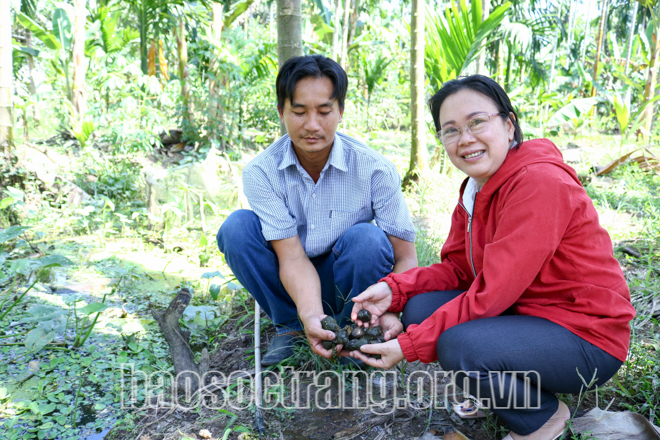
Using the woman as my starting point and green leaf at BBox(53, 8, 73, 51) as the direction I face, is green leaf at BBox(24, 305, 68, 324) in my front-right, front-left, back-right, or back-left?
front-left

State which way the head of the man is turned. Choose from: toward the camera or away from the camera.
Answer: toward the camera

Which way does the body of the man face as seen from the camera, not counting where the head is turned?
toward the camera

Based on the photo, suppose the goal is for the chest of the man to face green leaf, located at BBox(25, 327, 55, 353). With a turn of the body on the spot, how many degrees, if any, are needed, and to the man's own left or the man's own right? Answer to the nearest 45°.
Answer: approximately 90° to the man's own right

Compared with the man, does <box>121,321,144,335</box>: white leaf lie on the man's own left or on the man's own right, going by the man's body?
on the man's own right

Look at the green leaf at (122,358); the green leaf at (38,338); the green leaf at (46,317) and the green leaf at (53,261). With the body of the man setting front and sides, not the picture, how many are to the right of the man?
4

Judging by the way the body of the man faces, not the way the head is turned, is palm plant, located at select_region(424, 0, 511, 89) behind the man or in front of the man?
behind

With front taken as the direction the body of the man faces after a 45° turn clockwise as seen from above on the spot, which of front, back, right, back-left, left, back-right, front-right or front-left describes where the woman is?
left

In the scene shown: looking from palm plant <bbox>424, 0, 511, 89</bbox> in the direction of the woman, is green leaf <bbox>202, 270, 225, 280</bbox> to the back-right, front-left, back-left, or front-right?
front-right

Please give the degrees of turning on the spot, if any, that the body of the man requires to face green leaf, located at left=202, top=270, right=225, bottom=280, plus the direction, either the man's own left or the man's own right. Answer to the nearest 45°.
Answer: approximately 135° to the man's own right

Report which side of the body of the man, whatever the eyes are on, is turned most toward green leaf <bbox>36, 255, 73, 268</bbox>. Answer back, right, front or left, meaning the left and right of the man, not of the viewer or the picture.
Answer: right

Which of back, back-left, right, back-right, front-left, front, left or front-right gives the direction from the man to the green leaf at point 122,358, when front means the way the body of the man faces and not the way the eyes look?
right
